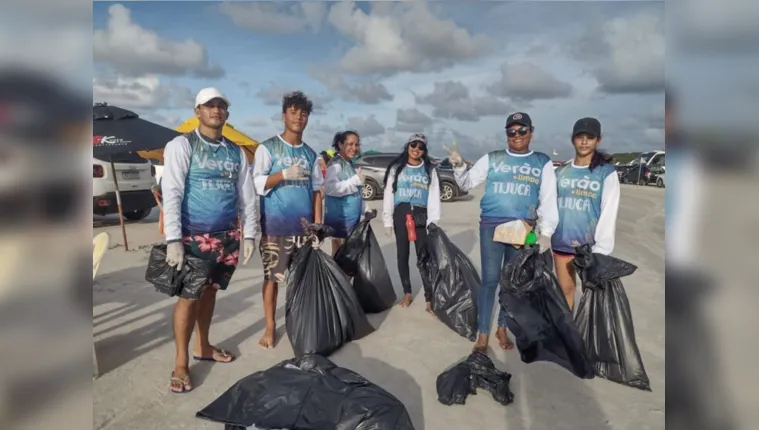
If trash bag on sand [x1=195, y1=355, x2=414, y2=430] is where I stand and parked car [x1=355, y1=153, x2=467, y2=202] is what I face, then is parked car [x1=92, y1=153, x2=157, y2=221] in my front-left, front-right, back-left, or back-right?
front-left

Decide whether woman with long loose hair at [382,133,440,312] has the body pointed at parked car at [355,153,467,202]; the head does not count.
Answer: no

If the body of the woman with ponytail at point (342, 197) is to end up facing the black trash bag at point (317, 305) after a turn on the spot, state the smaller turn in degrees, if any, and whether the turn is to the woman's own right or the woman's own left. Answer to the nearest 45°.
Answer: approximately 45° to the woman's own right

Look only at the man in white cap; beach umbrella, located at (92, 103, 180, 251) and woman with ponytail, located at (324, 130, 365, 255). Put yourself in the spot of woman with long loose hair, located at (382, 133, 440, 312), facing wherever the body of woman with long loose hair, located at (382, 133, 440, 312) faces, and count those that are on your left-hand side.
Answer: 0

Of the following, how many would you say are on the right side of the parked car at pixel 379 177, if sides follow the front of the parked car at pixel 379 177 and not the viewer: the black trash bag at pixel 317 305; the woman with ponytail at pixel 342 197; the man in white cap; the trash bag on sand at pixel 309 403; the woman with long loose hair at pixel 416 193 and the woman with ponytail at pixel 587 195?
6

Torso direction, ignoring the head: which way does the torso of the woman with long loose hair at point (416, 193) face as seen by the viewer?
toward the camera

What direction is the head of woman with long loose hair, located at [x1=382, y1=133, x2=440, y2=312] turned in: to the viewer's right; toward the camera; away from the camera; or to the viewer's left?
toward the camera

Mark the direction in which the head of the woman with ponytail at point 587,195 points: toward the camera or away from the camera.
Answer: toward the camera

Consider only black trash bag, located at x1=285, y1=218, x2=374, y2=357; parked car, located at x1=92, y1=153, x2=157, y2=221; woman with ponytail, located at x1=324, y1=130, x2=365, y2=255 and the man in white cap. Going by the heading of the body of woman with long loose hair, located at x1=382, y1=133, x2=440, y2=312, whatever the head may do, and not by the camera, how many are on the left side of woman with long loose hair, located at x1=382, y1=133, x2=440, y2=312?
0

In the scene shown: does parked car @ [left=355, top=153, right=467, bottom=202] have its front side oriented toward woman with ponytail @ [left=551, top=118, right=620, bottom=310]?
no

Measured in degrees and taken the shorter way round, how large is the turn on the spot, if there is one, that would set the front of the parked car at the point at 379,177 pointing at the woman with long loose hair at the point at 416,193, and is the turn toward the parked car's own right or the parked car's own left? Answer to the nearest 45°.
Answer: approximately 90° to the parked car's own right

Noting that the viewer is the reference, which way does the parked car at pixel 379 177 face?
facing to the right of the viewer

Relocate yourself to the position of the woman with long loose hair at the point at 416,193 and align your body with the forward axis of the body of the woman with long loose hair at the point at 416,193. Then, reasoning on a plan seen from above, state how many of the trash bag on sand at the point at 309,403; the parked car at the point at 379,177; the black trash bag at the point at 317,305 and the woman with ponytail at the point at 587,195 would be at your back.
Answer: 1

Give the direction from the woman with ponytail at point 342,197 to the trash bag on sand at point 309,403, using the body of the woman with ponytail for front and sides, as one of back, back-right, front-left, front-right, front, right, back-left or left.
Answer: front-right
